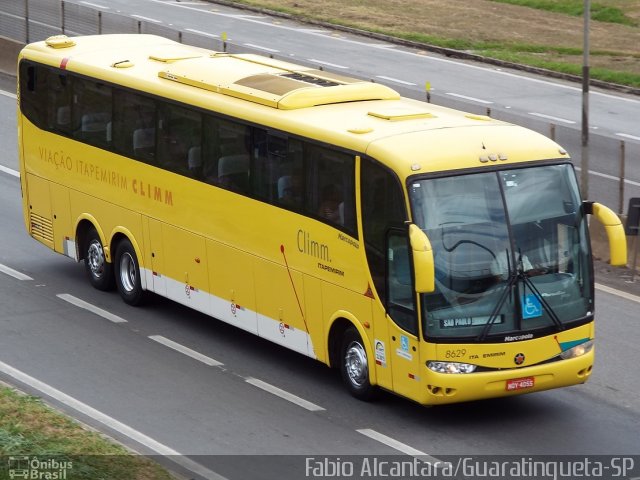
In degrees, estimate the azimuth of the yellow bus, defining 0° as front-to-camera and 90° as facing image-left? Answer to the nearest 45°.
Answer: approximately 315°
